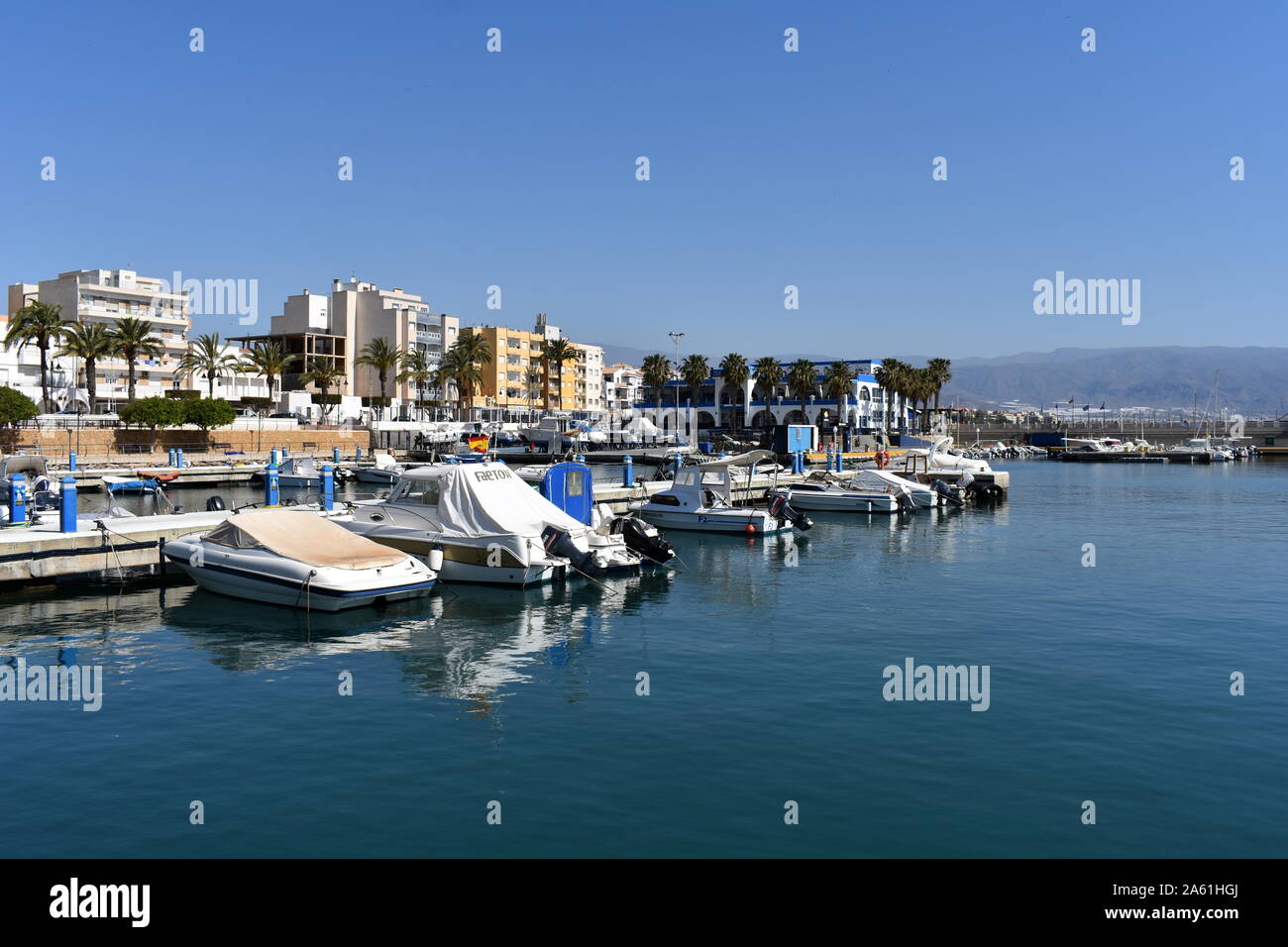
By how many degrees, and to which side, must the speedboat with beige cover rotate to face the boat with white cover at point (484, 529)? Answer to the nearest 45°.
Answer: approximately 90° to its right

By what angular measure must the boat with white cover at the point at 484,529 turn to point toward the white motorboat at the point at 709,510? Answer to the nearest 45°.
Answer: approximately 90° to its right

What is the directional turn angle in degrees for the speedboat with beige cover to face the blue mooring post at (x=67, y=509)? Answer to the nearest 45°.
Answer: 0° — it already faces it

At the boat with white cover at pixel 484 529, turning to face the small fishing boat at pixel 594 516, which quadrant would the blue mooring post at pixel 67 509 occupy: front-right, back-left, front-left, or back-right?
back-left

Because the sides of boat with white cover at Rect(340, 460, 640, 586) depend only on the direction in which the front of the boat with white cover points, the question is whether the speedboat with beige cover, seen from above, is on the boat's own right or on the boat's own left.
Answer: on the boat's own left

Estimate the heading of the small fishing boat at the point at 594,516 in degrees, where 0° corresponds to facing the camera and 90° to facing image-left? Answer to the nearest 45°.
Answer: approximately 135°

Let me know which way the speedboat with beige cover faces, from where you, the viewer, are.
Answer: facing away from the viewer and to the left of the viewer

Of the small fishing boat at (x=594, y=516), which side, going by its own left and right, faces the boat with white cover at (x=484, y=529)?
left

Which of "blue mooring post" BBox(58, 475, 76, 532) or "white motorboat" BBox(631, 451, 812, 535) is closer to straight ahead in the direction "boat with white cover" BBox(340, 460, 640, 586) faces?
the blue mooring post
